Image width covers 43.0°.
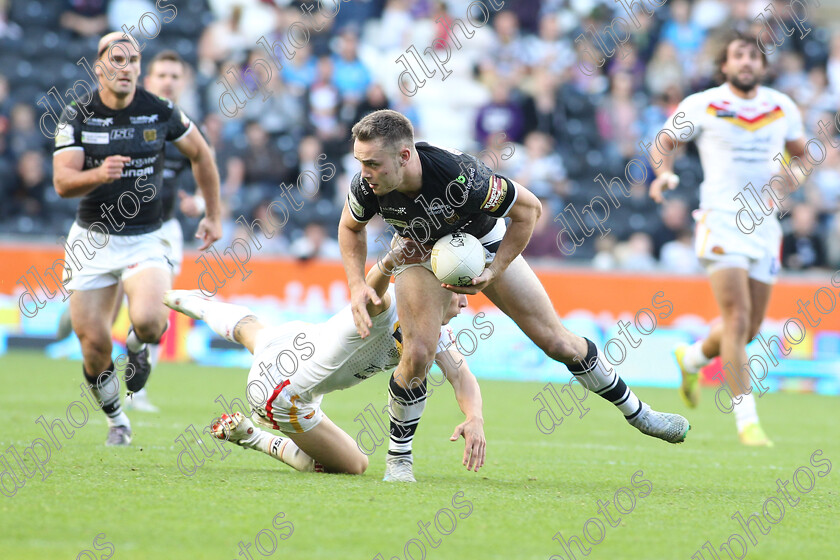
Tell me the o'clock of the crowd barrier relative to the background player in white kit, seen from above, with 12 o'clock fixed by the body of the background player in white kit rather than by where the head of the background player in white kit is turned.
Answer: The crowd barrier is roughly at 5 o'clock from the background player in white kit.

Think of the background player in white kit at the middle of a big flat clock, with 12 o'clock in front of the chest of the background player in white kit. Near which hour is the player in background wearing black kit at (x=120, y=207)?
The player in background wearing black kit is roughly at 2 o'clock from the background player in white kit.

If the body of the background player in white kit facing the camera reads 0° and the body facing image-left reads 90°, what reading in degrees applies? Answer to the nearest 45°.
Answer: approximately 0°

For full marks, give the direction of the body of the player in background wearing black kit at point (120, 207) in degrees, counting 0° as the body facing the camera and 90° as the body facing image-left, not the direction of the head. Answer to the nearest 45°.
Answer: approximately 0°

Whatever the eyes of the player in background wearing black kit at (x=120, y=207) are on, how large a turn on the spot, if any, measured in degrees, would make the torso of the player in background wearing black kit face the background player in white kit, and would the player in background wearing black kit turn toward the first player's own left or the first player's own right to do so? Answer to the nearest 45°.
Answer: approximately 90° to the first player's own left

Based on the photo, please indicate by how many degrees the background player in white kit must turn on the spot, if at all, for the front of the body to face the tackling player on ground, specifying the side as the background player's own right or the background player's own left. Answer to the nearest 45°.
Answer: approximately 45° to the background player's own right

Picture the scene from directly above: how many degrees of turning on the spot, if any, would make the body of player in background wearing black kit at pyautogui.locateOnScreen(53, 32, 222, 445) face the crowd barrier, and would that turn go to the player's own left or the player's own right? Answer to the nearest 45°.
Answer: approximately 135° to the player's own left

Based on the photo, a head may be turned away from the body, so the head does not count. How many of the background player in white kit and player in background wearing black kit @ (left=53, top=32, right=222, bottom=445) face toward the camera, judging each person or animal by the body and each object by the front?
2

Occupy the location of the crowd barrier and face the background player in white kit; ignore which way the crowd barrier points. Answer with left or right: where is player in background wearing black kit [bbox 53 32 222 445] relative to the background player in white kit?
right
